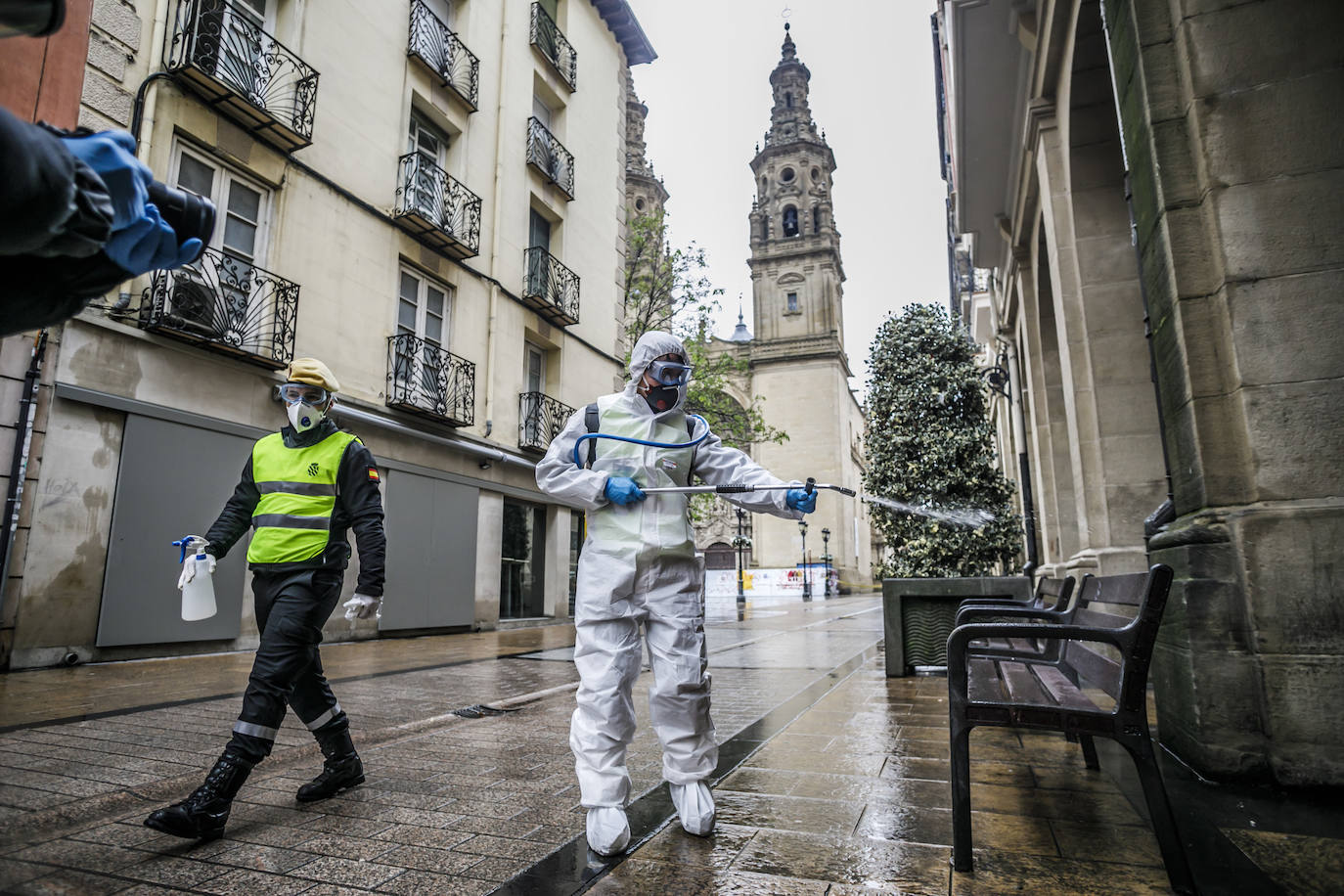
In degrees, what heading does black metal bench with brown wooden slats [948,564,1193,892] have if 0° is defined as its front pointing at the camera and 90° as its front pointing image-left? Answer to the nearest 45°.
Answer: approximately 90°

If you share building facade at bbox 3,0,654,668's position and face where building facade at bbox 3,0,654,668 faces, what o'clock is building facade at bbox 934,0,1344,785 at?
building facade at bbox 934,0,1344,785 is roughly at 1 o'clock from building facade at bbox 3,0,654,668.

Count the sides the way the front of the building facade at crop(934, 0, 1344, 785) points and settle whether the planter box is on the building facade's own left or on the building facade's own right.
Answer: on the building facade's own right

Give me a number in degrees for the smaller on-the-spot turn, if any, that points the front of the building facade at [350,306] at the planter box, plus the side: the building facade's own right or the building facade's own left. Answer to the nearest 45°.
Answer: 0° — it already faces it

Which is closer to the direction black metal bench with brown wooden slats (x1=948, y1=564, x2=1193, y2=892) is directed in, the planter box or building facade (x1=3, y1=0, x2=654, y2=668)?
the building facade

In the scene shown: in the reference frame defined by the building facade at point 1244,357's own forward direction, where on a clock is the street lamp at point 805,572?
The street lamp is roughly at 2 o'clock from the building facade.

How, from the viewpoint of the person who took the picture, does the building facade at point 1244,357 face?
facing to the left of the viewer

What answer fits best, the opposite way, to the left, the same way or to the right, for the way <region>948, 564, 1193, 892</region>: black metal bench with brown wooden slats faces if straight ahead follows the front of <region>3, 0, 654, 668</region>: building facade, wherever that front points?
the opposite way

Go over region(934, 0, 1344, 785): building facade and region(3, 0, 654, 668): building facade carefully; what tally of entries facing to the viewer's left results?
1

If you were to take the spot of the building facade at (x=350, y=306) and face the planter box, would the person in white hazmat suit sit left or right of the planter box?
right

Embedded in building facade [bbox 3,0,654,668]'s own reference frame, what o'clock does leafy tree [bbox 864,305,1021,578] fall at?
The leafy tree is roughly at 11 o'clock from the building facade.
